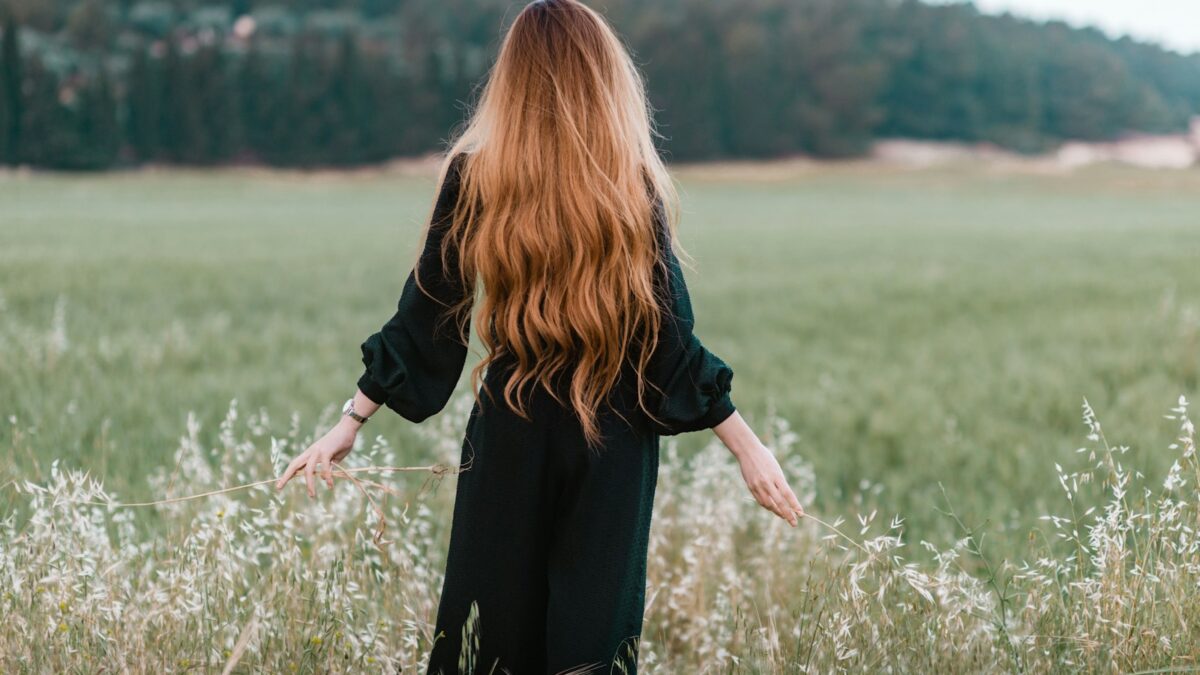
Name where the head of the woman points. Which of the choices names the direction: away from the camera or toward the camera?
away from the camera

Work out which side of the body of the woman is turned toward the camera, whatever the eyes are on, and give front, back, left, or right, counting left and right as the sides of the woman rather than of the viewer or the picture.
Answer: back
